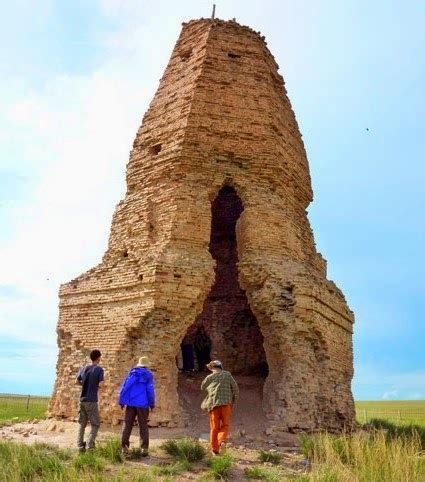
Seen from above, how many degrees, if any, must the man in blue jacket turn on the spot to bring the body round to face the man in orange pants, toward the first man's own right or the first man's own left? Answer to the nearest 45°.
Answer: approximately 90° to the first man's own right

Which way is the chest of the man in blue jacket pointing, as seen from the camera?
away from the camera

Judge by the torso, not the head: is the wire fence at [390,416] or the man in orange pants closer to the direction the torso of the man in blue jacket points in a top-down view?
the wire fence

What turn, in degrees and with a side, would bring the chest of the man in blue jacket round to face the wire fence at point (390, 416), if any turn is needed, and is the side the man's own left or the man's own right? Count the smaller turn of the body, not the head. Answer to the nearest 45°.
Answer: approximately 45° to the man's own right
